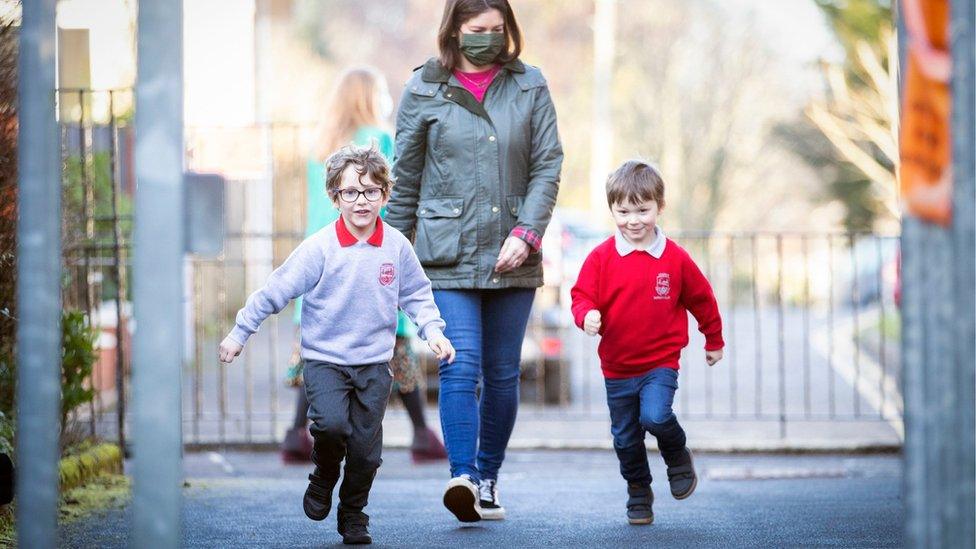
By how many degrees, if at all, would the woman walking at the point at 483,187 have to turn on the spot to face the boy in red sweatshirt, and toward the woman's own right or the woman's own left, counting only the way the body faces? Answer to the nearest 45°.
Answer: approximately 90° to the woman's own left

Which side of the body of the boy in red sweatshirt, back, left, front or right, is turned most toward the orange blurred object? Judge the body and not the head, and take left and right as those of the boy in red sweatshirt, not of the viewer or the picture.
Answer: front

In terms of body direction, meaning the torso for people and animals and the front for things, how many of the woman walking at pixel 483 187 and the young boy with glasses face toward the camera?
2

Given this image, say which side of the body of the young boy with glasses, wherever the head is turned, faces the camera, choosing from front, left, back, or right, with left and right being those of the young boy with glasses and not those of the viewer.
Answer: front

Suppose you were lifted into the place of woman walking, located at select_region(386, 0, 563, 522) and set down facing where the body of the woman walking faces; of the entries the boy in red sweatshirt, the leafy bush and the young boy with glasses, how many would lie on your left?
1

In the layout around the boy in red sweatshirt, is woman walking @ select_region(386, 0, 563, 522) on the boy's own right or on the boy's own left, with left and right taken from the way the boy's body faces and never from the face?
on the boy's own right

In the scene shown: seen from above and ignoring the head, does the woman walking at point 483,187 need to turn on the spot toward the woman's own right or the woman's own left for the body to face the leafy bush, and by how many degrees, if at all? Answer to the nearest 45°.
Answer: approximately 135° to the woman's own right

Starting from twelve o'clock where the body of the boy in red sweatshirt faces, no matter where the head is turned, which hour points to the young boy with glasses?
The young boy with glasses is roughly at 2 o'clock from the boy in red sweatshirt.

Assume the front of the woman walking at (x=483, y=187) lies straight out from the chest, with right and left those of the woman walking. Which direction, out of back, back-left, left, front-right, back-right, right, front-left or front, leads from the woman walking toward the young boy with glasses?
front-right

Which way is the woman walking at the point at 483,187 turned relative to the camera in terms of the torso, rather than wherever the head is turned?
toward the camera
